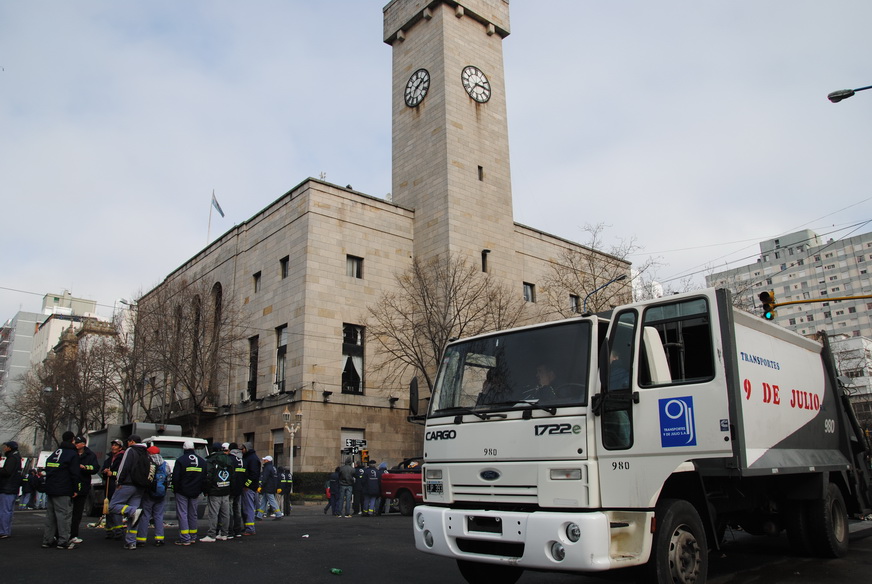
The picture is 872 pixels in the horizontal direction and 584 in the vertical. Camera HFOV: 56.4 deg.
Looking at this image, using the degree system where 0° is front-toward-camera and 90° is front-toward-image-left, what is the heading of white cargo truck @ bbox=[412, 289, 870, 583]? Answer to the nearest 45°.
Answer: approximately 45°

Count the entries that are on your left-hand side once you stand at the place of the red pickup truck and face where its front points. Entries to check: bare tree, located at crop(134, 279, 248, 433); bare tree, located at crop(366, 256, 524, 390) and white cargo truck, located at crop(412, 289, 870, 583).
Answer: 1

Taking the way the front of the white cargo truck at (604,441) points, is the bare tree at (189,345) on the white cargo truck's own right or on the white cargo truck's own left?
on the white cargo truck's own right

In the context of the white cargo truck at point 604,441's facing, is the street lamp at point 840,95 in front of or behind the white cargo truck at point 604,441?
behind

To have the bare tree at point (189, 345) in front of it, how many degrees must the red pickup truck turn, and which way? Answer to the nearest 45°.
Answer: approximately 135° to its left

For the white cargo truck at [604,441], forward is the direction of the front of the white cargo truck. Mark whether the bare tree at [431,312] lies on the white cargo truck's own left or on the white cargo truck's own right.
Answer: on the white cargo truck's own right

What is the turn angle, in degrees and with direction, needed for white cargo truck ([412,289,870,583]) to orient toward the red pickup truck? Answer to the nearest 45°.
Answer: approximately 90° to its right

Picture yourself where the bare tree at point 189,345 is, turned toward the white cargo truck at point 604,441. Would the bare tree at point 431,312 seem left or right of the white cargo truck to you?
left
